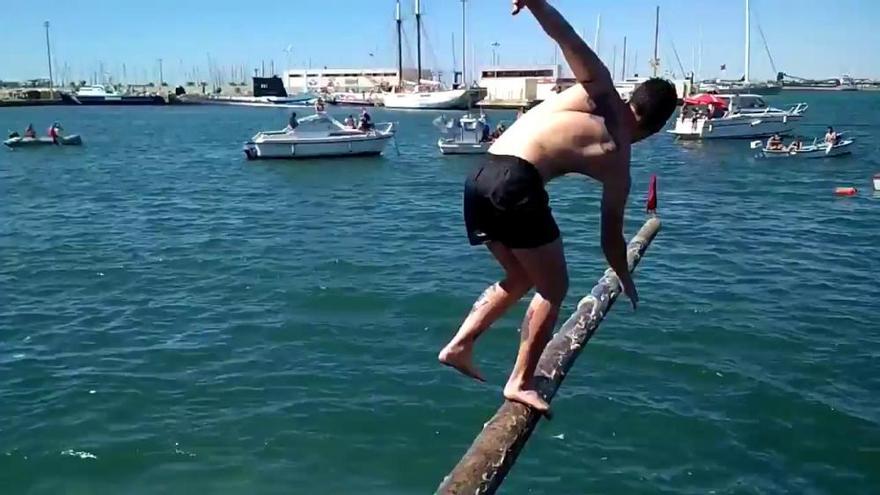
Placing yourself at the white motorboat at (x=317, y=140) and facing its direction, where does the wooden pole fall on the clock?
The wooden pole is roughly at 3 o'clock from the white motorboat.

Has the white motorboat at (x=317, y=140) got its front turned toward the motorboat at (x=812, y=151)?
yes

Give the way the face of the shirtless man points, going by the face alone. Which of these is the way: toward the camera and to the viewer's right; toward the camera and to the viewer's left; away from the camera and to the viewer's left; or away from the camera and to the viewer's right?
away from the camera and to the viewer's right

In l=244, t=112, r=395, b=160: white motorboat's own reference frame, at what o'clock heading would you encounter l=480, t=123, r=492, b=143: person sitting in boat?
The person sitting in boat is roughly at 12 o'clock from the white motorboat.

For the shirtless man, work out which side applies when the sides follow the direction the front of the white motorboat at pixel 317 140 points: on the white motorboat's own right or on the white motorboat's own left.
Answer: on the white motorboat's own right

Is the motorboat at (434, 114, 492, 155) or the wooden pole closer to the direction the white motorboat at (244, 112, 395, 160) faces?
the motorboat

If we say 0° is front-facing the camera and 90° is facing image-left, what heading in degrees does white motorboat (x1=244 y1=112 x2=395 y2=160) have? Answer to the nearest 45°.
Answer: approximately 270°
